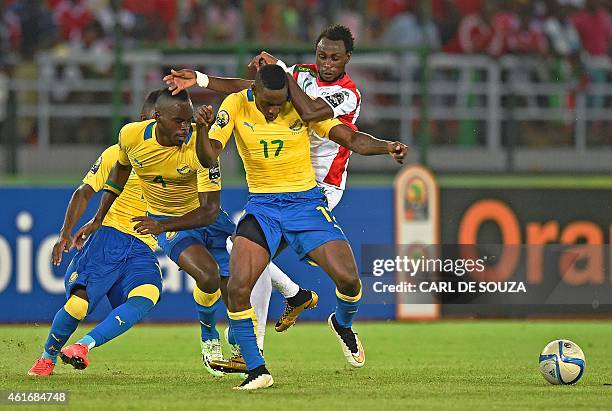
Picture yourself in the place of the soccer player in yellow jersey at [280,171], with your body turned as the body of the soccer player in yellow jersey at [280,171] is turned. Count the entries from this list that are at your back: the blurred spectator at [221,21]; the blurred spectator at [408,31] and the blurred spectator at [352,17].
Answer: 3

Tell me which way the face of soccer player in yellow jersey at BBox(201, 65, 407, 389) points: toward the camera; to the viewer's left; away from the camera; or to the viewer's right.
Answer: toward the camera

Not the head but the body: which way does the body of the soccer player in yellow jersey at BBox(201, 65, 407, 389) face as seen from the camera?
toward the camera

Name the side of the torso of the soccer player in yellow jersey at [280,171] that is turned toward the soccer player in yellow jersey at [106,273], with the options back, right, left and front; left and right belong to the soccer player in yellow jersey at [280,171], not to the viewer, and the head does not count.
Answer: right

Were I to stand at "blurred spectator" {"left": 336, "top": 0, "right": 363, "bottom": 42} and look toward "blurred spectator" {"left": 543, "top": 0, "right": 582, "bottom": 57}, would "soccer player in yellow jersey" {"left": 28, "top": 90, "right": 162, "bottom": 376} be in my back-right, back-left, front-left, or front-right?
back-right

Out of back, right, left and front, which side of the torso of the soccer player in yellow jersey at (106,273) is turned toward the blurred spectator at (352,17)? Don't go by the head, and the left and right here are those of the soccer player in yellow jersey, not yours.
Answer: left

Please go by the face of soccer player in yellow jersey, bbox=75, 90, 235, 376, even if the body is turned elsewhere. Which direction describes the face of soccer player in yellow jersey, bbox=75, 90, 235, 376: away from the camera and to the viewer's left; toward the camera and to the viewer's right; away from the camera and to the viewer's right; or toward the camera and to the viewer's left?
toward the camera and to the viewer's right

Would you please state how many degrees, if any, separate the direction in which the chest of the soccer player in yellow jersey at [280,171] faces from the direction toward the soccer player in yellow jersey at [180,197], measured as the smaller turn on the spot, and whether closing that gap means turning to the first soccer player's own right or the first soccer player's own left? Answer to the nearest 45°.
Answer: approximately 135° to the first soccer player's own right

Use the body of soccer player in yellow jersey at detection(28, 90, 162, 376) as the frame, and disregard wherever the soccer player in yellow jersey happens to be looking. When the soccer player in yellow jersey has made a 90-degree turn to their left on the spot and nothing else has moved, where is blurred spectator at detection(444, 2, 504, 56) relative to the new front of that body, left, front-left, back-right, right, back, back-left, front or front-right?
left

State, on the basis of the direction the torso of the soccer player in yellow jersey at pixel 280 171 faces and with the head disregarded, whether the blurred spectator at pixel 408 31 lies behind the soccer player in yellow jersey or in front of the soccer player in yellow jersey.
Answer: behind
